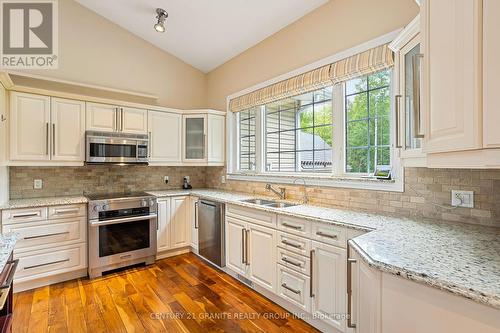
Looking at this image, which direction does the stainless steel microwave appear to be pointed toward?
toward the camera

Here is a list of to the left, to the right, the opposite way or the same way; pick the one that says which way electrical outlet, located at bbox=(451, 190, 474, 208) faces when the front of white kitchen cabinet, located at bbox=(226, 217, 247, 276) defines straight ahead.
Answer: the same way

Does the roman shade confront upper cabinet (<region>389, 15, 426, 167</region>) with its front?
no

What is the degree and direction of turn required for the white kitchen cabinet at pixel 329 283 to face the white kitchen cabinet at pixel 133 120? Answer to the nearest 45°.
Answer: approximately 45° to its right

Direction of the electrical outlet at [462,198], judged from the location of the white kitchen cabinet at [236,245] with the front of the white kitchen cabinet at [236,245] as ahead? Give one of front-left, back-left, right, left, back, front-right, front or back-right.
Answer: left

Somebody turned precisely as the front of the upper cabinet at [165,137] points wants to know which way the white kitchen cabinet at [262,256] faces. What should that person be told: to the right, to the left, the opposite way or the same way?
to the right

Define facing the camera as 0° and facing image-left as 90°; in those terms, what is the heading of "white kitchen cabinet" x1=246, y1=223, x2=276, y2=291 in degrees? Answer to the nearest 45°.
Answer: approximately 45°

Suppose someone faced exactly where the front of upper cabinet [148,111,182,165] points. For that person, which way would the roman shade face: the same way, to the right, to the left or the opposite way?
to the right

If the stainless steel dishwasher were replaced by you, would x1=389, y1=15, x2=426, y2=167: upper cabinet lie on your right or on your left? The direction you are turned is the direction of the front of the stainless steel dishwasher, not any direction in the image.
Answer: on your left

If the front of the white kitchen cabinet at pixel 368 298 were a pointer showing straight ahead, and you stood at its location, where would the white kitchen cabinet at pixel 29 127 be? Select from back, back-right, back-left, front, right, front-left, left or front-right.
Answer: front-right

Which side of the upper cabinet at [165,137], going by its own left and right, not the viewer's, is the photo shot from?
front

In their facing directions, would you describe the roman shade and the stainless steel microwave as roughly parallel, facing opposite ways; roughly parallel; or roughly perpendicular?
roughly perpendicular

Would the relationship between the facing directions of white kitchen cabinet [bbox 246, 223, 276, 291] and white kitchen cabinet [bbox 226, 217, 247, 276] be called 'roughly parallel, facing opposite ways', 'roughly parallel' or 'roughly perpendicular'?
roughly parallel

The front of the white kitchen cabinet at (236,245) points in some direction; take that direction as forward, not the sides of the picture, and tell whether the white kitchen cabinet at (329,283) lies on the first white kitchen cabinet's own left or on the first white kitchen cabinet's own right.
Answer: on the first white kitchen cabinet's own left

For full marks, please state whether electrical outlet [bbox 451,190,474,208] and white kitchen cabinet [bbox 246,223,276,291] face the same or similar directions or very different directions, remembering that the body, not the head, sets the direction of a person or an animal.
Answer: same or similar directions

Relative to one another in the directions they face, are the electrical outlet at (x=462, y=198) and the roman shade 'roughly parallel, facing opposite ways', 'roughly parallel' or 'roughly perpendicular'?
roughly parallel

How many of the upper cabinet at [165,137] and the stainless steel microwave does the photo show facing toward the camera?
2

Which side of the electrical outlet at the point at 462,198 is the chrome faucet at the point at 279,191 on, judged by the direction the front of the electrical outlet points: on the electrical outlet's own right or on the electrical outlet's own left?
on the electrical outlet's own right

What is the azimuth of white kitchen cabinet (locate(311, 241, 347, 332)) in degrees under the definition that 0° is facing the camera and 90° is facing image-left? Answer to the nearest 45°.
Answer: approximately 45°

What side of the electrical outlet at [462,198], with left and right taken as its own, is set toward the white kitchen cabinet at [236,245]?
right
